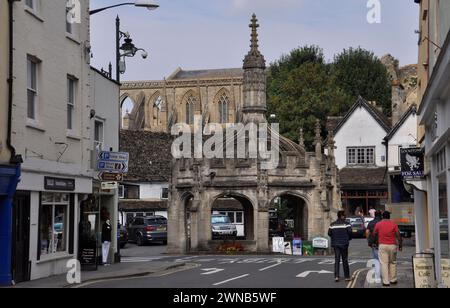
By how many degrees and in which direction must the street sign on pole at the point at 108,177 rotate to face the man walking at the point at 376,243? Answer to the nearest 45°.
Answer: approximately 45° to its left

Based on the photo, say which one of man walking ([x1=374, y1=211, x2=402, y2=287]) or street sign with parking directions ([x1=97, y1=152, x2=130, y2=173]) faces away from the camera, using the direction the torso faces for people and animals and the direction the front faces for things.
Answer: the man walking

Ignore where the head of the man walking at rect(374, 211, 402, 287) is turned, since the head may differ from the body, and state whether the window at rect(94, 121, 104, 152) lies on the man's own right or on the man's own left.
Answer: on the man's own left

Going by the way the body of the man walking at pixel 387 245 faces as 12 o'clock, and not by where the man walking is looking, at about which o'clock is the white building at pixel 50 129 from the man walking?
The white building is roughly at 9 o'clock from the man walking.

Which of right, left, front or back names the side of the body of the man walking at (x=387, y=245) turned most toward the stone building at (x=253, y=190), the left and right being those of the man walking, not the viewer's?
front

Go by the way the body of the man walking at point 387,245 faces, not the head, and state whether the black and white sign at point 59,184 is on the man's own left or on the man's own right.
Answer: on the man's own left

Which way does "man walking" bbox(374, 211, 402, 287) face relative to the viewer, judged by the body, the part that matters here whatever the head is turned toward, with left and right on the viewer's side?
facing away from the viewer

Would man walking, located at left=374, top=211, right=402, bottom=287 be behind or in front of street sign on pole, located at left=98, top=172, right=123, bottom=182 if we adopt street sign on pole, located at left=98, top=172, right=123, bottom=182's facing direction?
in front

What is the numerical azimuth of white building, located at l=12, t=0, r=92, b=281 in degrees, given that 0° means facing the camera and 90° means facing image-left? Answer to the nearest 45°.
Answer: approximately 315°

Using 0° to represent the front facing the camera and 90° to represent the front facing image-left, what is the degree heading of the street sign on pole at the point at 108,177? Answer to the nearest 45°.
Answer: approximately 0°
